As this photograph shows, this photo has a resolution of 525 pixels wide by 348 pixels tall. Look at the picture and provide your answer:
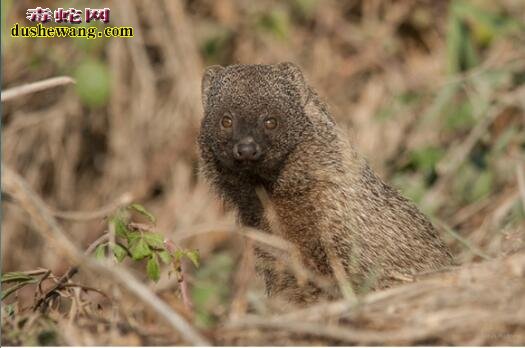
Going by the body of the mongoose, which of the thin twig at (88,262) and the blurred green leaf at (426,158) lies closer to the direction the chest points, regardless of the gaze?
the thin twig

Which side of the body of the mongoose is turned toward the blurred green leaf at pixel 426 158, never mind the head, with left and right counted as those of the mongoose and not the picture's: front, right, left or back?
back

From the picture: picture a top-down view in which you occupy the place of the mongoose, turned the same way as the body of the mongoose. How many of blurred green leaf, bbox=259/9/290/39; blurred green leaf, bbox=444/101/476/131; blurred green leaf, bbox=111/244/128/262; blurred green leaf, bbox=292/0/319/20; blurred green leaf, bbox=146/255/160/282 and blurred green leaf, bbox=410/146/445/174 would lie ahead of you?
2

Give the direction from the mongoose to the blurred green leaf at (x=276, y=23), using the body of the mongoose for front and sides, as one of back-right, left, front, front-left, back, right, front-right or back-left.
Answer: back-right

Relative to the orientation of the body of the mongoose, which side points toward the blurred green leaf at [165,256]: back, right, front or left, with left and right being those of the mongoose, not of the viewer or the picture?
front

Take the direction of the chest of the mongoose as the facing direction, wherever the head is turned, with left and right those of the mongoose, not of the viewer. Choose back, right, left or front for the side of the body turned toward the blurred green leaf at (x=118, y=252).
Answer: front

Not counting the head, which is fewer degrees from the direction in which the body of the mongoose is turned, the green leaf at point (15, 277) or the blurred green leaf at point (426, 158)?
the green leaf

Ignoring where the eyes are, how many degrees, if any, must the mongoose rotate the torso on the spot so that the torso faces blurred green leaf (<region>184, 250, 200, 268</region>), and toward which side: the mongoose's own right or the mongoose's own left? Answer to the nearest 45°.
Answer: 0° — it already faces it

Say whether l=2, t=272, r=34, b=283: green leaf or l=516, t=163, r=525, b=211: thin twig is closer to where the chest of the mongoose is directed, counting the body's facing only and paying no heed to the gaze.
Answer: the green leaf

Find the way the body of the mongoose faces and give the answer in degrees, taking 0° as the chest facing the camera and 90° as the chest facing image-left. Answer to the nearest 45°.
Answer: approximately 45°

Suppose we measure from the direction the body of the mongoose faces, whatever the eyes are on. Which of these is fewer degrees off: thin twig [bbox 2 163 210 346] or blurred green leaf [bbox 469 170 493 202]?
the thin twig

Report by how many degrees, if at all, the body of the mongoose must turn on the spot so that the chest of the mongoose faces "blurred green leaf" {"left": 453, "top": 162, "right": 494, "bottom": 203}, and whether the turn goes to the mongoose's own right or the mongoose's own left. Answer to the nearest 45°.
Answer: approximately 180°

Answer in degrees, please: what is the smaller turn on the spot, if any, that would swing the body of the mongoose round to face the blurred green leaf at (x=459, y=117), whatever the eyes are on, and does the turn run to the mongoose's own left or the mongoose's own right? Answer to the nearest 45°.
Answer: approximately 180°

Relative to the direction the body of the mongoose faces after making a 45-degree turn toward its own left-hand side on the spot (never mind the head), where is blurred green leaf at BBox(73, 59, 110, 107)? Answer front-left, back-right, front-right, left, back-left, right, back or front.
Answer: back-right
